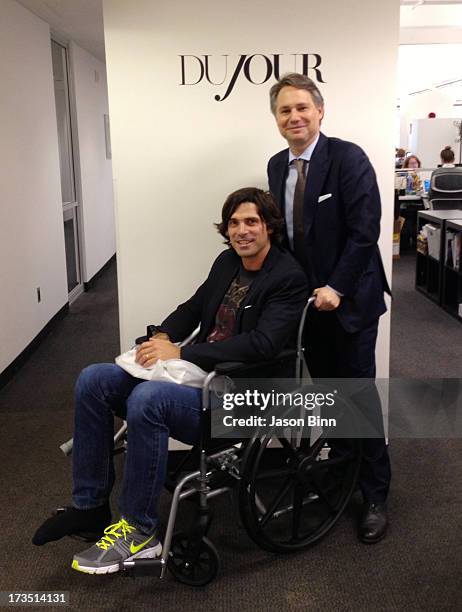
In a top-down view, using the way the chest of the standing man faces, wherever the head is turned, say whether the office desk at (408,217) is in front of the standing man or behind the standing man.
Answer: behind

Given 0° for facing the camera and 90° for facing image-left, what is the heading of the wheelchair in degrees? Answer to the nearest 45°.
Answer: approximately 45°

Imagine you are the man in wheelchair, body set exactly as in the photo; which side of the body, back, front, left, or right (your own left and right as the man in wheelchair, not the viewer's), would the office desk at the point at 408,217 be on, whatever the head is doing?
back

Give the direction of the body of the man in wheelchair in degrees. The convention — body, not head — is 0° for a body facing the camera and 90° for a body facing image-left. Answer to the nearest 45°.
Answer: approximately 45°

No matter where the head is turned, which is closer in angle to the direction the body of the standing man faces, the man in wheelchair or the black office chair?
the man in wheelchair

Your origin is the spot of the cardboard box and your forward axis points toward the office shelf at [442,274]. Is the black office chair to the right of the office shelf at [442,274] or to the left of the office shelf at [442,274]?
left

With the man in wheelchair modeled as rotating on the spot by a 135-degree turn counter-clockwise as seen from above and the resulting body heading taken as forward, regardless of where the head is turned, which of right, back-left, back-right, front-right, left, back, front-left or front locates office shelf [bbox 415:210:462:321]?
front-left
